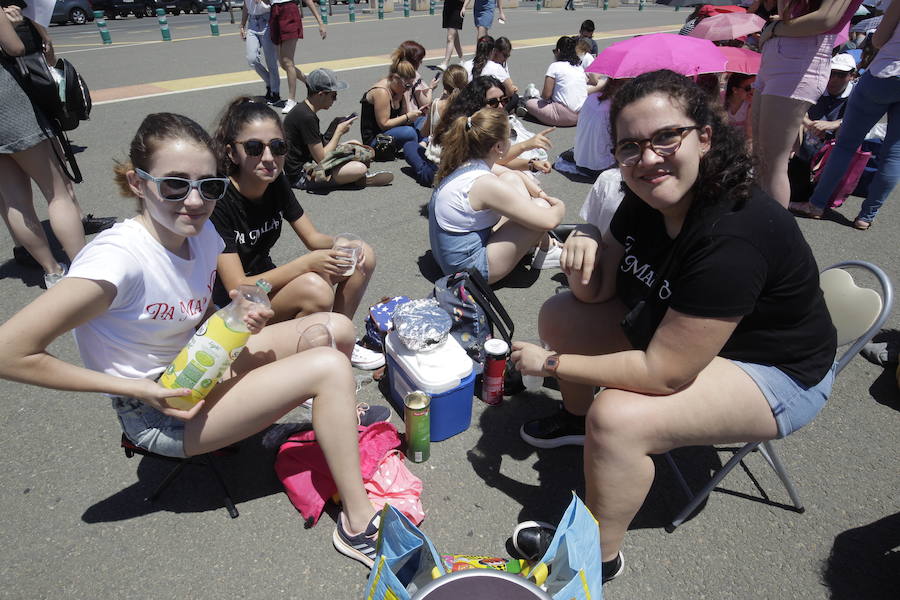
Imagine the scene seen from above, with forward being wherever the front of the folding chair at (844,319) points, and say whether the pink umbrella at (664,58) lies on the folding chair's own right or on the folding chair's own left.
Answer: on the folding chair's own right

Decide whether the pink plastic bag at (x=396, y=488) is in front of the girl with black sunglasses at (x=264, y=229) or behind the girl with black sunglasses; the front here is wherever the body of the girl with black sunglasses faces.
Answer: in front

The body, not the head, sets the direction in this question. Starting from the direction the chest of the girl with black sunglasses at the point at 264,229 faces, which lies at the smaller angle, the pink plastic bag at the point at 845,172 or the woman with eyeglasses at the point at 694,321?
the woman with eyeglasses

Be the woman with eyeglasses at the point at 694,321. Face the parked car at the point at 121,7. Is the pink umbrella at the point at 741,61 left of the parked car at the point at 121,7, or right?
right

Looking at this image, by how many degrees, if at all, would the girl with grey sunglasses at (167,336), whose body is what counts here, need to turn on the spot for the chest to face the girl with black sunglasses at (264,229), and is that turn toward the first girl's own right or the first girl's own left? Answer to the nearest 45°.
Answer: approximately 90° to the first girl's own left

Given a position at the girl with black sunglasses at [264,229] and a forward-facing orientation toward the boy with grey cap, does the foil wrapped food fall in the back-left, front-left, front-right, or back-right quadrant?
back-right

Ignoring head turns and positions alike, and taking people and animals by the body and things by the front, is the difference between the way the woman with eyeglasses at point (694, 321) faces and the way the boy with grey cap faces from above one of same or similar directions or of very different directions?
very different directions

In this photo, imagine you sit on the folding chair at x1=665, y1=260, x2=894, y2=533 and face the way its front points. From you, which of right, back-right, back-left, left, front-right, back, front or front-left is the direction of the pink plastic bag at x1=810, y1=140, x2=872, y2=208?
back-right

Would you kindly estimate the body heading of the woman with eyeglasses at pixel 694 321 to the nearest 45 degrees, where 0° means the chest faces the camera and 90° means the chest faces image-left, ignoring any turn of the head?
approximately 45°

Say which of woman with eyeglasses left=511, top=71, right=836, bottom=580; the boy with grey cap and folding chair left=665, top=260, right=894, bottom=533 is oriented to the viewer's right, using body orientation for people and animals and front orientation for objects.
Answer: the boy with grey cap
